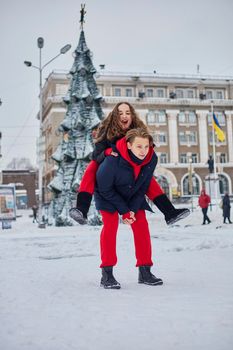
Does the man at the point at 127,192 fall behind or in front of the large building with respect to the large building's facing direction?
in front

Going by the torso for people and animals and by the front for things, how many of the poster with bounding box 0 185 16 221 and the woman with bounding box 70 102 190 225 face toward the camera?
2

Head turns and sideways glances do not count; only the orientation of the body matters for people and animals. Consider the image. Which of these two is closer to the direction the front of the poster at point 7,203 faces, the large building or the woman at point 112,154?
the woman

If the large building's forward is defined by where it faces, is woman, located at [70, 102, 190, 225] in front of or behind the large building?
in front

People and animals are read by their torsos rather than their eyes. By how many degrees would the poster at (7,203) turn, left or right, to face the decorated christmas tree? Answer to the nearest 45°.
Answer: approximately 45° to its left

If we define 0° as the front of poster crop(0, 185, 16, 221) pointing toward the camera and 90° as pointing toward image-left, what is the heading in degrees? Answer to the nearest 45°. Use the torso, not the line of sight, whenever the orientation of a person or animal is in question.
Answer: approximately 0°

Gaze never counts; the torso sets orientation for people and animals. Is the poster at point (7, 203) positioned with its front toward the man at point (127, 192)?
yes

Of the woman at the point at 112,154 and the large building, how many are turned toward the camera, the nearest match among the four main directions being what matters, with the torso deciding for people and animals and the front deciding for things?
2

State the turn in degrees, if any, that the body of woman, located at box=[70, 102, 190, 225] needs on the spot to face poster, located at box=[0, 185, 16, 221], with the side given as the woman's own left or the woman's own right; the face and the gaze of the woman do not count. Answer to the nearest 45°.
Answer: approximately 180°

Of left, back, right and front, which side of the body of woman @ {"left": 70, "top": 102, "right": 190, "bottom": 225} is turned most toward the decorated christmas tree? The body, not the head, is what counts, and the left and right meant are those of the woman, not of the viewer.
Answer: back
